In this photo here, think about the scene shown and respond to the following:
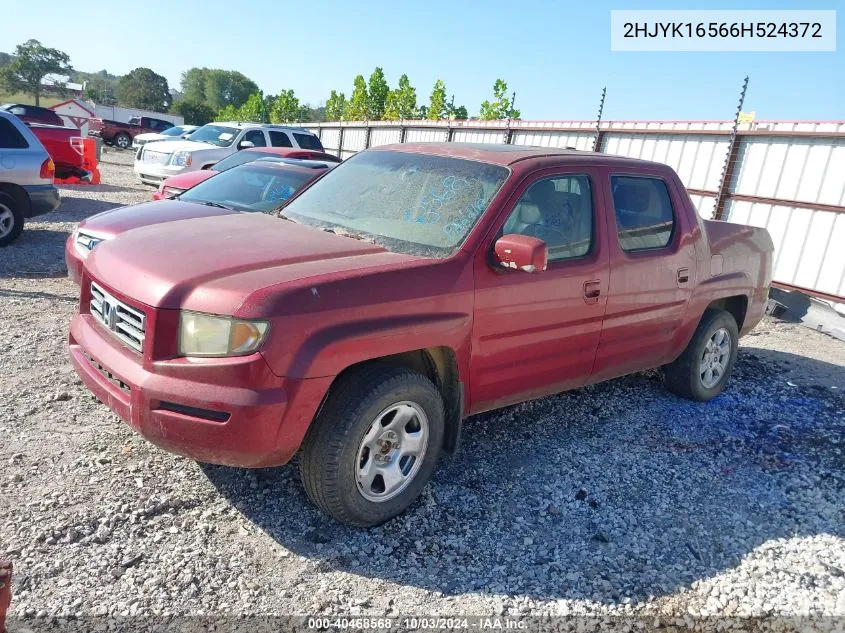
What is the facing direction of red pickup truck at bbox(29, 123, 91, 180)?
to the viewer's left

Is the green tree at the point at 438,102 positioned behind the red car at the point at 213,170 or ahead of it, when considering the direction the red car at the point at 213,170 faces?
behind

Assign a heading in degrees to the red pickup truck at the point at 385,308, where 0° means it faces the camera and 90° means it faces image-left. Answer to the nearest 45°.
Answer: approximately 45°

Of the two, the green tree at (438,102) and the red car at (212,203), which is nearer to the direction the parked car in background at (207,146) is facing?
the red car

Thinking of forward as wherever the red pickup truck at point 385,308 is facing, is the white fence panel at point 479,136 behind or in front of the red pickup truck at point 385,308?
behind

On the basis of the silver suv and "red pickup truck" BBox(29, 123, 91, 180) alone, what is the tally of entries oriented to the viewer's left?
2

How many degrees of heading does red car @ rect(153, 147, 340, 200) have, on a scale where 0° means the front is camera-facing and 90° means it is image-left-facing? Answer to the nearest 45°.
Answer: approximately 45°

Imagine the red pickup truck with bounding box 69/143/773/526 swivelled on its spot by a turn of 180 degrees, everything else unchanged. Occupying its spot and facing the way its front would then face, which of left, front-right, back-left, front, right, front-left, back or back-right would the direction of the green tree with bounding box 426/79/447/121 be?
front-left

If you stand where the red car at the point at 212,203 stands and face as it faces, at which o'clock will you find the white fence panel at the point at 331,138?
The white fence panel is roughly at 5 o'clock from the red car.

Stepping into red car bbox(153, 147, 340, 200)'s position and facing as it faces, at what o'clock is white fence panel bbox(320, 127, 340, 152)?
The white fence panel is roughly at 5 o'clock from the red car.

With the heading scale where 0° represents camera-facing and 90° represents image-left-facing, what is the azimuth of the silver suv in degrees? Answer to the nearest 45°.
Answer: approximately 90°
